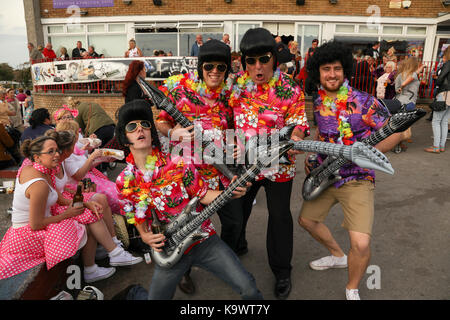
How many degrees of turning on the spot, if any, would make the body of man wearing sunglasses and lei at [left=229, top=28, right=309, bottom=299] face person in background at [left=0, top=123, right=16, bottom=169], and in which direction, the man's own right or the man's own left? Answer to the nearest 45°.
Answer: approximately 135° to the man's own right

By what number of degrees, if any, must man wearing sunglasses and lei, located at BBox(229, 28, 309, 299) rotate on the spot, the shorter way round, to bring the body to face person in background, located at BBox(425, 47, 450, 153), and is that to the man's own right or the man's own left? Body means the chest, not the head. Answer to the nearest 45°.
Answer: approximately 135° to the man's own left

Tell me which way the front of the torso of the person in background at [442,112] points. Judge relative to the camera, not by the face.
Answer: to the viewer's left

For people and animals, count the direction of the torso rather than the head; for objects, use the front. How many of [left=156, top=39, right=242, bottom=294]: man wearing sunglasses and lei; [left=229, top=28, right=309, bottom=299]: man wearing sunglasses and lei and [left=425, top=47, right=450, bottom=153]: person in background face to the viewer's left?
1

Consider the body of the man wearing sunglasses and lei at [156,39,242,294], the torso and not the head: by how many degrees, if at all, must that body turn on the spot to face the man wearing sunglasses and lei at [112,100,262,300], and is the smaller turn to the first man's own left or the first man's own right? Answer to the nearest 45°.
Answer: approximately 45° to the first man's own right

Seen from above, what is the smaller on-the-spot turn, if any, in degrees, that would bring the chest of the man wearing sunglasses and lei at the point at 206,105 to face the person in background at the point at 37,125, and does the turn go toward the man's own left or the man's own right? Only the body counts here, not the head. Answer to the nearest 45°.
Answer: approximately 135° to the man's own right

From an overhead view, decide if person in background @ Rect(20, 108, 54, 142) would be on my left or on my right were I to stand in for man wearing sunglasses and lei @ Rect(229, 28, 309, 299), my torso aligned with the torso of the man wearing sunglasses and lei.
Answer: on my right
